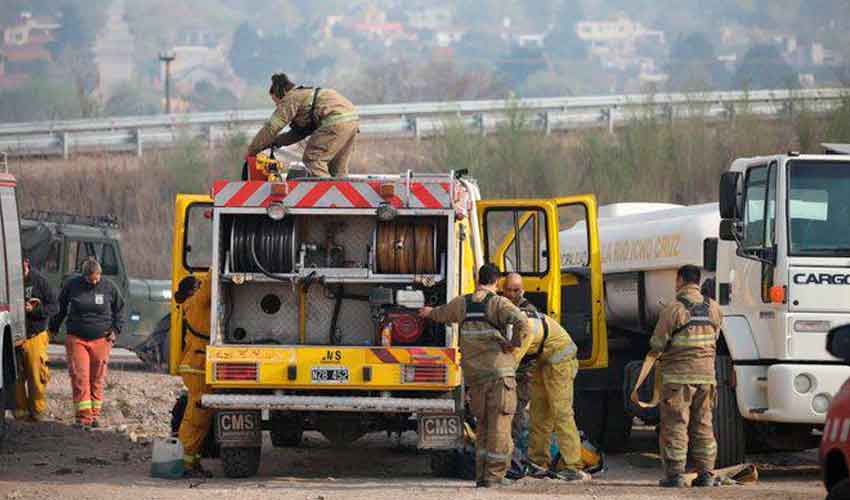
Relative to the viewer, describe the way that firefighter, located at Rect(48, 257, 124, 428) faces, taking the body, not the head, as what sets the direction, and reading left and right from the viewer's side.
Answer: facing the viewer

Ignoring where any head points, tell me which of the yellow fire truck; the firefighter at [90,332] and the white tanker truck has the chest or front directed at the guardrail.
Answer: the yellow fire truck

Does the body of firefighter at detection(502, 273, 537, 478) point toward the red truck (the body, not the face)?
no

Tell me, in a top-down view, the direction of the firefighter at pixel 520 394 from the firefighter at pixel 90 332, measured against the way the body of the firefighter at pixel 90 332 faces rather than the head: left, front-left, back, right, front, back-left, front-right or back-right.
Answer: front-left

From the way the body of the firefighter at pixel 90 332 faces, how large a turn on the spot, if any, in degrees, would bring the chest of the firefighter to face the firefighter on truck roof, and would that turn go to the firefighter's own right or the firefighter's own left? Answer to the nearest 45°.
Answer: approximately 45° to the firefighter's own left

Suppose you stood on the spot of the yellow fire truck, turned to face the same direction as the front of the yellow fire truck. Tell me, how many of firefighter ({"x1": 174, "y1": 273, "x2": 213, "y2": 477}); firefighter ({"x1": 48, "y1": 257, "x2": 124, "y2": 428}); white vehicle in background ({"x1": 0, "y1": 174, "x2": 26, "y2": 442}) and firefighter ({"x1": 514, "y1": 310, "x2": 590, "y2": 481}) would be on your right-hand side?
1

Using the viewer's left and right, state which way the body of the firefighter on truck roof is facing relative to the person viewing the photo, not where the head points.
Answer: facing to the left of the viewer

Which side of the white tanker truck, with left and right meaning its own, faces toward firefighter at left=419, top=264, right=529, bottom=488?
right

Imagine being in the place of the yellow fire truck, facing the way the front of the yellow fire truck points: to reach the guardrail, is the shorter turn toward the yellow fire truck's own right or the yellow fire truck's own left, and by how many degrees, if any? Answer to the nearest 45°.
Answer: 0° — it already faces it

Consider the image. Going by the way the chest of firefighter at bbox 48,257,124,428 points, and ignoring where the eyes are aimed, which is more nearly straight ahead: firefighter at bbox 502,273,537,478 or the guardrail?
the firefighter

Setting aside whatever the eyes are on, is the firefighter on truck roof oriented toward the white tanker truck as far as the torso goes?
no

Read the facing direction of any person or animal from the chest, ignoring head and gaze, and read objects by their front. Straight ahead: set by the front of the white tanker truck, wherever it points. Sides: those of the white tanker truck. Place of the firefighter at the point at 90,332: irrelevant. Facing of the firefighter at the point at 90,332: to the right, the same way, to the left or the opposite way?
the same way

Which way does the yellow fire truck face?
away from the camera

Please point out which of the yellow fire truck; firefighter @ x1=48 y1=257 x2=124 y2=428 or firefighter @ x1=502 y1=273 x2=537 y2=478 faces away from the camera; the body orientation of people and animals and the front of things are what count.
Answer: the yellow fire truck

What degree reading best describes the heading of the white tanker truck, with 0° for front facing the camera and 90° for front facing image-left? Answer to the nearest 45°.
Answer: approximately 315°
